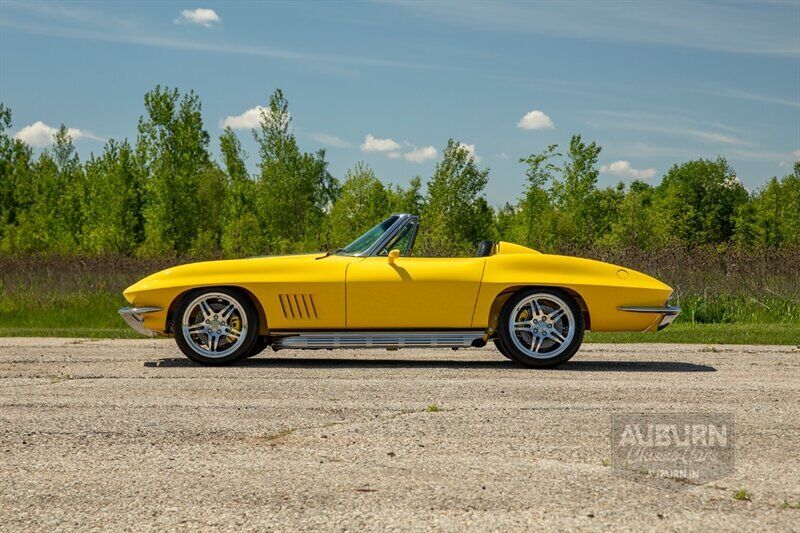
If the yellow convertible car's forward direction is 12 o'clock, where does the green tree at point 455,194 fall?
The green tree is roughly at 3 o'clock from the yellow convertible car.

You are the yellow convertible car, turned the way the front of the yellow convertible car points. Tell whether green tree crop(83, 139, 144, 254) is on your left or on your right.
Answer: on your right

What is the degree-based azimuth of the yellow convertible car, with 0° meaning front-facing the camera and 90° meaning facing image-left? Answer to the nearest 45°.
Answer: approximately 90°

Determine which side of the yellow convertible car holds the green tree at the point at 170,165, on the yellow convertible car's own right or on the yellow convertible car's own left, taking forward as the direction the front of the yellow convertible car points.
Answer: on the yellow convertible car's own right

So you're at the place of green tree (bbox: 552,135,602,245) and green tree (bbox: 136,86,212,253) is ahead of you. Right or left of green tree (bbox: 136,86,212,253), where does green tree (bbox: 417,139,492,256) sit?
left

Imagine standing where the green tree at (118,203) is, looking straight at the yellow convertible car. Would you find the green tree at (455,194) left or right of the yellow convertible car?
left

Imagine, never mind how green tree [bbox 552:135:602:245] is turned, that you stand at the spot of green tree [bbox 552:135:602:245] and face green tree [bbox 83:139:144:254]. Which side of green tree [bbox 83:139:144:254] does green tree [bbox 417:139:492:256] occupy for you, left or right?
left
